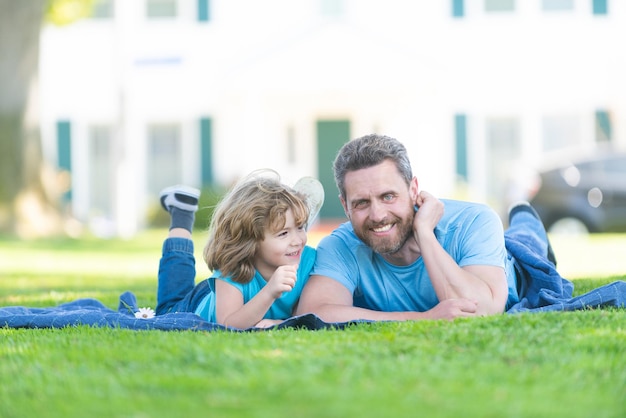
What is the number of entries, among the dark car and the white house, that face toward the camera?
1

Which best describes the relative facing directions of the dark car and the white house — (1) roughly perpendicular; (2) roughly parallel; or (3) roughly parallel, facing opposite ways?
roughly perpendicular

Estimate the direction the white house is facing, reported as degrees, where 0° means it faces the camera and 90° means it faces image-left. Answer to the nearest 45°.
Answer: approximately 0°

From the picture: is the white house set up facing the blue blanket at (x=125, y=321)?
yes

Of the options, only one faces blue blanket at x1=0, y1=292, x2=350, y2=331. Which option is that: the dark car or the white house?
the white house
